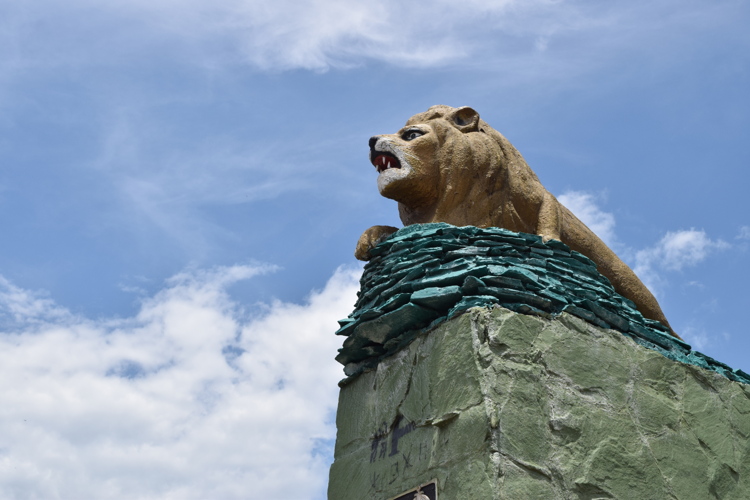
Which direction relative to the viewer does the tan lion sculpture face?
to the viewer's left
